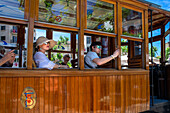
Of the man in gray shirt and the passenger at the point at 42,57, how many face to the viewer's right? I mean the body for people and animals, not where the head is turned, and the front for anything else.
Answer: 2

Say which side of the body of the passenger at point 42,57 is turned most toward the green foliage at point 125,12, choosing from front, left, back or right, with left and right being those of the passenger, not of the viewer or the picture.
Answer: front

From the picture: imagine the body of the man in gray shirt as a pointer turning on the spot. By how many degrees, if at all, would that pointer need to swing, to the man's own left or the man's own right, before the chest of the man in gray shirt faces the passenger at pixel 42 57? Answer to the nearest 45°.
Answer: approximately 135° to the man's own right

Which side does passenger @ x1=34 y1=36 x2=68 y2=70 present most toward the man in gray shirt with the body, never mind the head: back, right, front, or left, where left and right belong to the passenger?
front

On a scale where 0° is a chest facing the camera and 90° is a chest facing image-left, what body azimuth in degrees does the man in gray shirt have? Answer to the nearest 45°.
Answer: approximately 270°

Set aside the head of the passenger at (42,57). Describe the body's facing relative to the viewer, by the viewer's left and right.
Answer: facing to the right of the viewer
